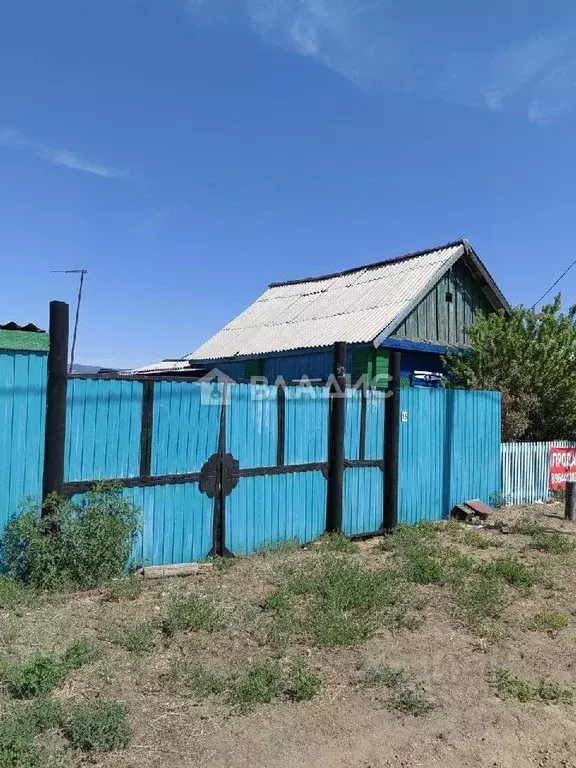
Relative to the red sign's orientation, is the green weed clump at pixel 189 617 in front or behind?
in front

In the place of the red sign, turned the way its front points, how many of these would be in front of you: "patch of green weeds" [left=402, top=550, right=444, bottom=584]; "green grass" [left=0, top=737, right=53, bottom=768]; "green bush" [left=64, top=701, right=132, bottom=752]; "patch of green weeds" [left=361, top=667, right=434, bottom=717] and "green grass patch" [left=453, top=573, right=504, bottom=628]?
5

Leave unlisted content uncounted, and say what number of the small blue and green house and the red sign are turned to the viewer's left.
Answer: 0

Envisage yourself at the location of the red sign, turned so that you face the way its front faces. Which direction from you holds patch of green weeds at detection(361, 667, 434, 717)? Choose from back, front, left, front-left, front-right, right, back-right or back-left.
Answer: front

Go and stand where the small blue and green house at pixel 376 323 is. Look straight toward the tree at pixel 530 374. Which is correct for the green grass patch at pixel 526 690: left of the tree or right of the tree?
right

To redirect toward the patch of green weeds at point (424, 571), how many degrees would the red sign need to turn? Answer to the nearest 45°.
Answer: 0° — it already faces it

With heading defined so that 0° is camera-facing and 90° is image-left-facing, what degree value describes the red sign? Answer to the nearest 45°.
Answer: approximately 0°

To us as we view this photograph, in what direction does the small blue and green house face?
facing the viewer and to the right of the viewer

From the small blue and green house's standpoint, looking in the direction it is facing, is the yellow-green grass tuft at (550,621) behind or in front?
in front

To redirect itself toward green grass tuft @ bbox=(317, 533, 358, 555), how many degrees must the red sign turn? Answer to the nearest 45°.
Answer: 0° — it already faces it
